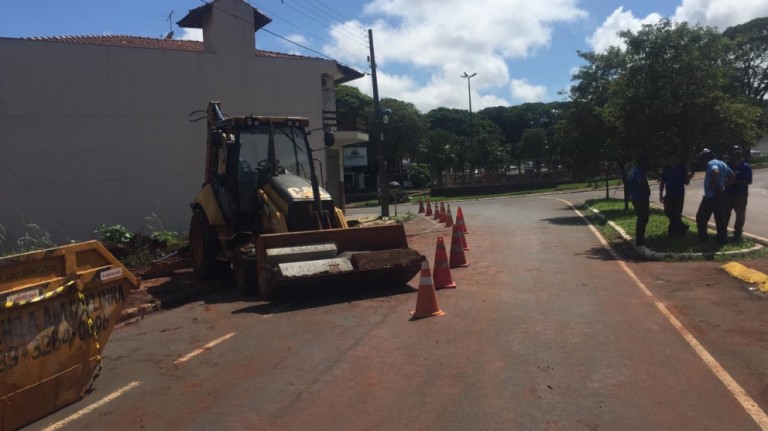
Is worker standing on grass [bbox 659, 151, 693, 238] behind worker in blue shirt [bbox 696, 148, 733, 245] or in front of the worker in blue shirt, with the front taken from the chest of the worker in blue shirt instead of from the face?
in front

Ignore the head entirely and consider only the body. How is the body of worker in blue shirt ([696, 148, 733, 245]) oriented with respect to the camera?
to the viewer's left

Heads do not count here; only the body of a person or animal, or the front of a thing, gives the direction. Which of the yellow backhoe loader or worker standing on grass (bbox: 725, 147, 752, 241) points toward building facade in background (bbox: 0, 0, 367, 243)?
the worker standing on grass

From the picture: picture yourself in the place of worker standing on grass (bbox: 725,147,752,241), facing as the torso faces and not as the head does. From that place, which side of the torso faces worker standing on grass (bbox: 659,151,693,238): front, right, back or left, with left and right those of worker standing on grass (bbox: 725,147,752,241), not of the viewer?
right

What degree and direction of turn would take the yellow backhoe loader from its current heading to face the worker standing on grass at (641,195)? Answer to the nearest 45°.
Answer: approximately 45° to its left

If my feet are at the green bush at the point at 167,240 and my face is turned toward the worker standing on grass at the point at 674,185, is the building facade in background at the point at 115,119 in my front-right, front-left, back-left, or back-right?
back-left

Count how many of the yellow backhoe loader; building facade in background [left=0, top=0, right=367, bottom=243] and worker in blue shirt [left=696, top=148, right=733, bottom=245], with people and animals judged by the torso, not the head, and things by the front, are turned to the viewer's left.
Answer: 1

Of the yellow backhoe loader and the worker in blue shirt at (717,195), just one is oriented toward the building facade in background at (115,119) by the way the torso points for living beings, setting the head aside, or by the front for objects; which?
the worker in blue shirt
